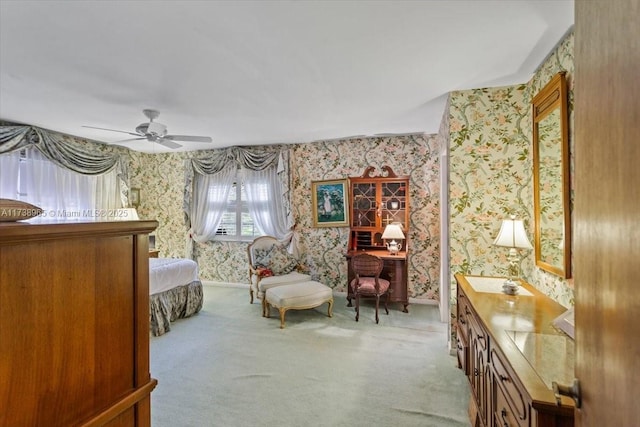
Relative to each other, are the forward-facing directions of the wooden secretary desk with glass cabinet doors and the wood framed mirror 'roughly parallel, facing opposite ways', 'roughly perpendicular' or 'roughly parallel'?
roughly perpendicular

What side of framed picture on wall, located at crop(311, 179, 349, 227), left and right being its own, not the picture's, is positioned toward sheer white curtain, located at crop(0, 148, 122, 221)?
right

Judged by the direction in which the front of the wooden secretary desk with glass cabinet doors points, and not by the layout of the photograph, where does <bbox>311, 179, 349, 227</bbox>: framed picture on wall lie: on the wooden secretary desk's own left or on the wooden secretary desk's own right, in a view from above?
on the wooden secretary desk's own right

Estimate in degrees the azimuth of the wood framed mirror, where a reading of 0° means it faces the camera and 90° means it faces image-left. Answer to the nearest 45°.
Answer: approximately 45°

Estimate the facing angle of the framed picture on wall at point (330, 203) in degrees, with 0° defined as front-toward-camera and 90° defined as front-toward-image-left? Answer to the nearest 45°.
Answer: approximately 0°

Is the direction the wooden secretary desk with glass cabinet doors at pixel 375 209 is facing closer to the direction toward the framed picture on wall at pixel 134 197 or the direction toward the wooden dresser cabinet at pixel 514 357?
the wooden dresser cabinet
